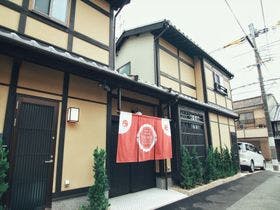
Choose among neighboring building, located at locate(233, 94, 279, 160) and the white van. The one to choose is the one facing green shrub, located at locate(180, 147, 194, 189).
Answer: the neighboring building

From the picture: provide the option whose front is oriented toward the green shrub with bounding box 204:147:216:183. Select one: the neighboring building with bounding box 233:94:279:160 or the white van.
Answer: the neighboring building

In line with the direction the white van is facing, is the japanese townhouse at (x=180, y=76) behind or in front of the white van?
behind

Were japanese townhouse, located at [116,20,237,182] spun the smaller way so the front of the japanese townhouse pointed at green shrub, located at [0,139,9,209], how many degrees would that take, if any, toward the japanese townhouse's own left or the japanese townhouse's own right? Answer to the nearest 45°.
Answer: approximately 90° to the japanese townhouse's own right

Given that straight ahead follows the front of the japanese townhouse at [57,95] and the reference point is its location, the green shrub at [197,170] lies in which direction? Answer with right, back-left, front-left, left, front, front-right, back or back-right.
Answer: left

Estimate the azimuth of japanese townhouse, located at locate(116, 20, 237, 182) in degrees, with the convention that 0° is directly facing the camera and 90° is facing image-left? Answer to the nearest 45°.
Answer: approximately 315°

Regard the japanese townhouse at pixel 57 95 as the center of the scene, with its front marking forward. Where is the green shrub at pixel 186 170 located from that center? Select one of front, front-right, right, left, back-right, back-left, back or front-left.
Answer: left

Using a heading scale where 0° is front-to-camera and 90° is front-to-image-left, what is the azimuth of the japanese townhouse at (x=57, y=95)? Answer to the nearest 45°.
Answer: approximately 315°
